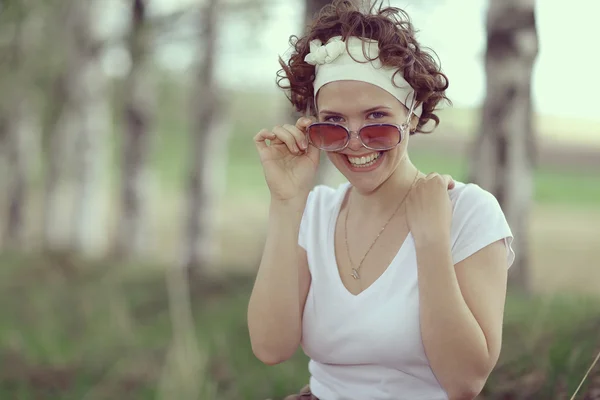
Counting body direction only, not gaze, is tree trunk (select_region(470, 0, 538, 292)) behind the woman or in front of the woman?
behind

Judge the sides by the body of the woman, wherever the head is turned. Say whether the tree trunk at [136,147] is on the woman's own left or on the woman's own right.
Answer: on the woman's own right

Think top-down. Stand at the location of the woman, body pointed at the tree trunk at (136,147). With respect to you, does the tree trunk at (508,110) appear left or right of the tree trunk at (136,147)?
right

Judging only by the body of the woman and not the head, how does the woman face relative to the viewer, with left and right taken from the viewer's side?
facing the viewer and to the left of the viewer

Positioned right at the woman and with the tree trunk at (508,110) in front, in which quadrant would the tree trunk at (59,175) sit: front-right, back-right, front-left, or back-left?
front-left

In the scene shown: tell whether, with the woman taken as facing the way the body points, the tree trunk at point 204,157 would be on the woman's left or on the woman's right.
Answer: on the woman's right

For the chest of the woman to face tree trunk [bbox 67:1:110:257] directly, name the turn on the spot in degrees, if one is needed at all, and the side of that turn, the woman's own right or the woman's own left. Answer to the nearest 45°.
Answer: approximately 90° to the woman's own right
